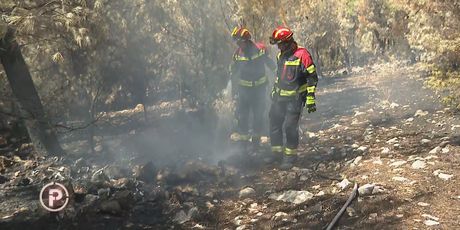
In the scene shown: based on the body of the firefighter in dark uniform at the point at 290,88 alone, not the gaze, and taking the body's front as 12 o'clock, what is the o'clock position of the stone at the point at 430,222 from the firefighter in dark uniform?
The stone is roughly at 10 o'clock from the firefighter in dark uniform.

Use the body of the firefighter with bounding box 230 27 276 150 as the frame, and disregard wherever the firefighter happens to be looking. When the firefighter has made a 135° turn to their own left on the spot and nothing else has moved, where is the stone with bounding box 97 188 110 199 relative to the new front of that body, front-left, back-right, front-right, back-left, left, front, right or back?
back-right

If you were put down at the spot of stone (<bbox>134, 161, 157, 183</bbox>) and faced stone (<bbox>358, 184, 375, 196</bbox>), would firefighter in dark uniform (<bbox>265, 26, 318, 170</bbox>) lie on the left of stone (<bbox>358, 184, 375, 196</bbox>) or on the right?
left

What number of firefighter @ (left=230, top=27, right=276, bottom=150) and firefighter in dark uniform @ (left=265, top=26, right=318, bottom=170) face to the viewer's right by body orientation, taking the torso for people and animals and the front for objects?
0

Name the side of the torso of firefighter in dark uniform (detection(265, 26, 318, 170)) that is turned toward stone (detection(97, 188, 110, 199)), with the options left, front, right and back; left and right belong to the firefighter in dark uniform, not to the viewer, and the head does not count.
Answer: front

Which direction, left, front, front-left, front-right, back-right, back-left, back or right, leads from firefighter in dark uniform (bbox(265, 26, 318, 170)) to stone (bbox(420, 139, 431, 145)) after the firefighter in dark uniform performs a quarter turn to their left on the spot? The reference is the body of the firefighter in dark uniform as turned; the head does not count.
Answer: front-left

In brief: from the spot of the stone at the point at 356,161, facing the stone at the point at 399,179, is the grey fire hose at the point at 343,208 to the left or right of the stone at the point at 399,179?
right

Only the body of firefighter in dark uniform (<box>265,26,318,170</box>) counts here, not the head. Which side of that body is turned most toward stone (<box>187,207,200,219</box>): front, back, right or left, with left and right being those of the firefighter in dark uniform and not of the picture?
front

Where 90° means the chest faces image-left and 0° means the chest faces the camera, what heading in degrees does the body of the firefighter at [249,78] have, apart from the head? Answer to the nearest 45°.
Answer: approximately 45°

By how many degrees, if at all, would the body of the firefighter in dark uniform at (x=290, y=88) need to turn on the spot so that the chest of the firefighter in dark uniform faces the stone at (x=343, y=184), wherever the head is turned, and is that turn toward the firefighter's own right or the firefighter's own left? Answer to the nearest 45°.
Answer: approximately 45° to the firefighter's own left

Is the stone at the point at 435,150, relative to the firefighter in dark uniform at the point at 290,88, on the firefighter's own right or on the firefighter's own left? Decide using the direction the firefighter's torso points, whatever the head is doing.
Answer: on the firefighter's own left

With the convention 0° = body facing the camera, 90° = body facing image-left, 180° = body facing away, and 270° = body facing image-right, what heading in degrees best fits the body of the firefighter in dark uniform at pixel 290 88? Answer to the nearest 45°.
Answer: approximately 45°

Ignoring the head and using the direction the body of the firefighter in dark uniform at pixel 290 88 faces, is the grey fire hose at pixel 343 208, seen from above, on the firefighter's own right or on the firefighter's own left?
on the firefighter's own left
